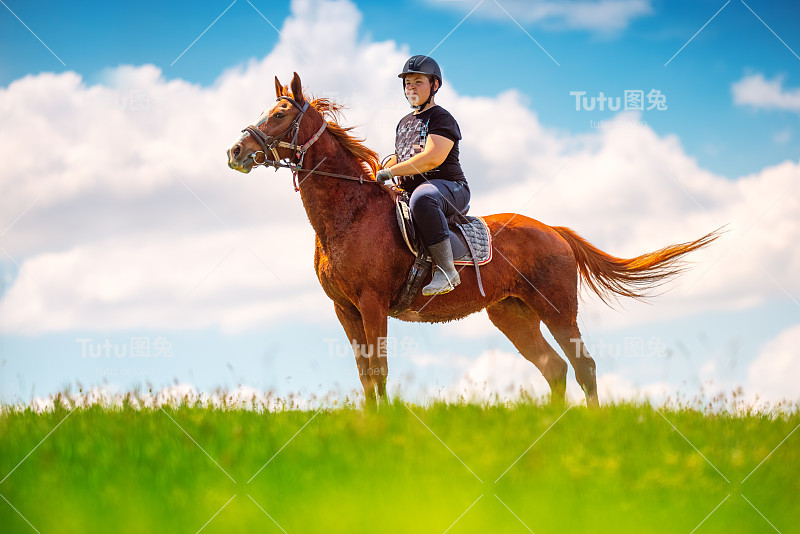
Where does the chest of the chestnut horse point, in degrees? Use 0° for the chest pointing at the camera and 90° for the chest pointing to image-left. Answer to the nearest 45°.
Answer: approximately 90°
